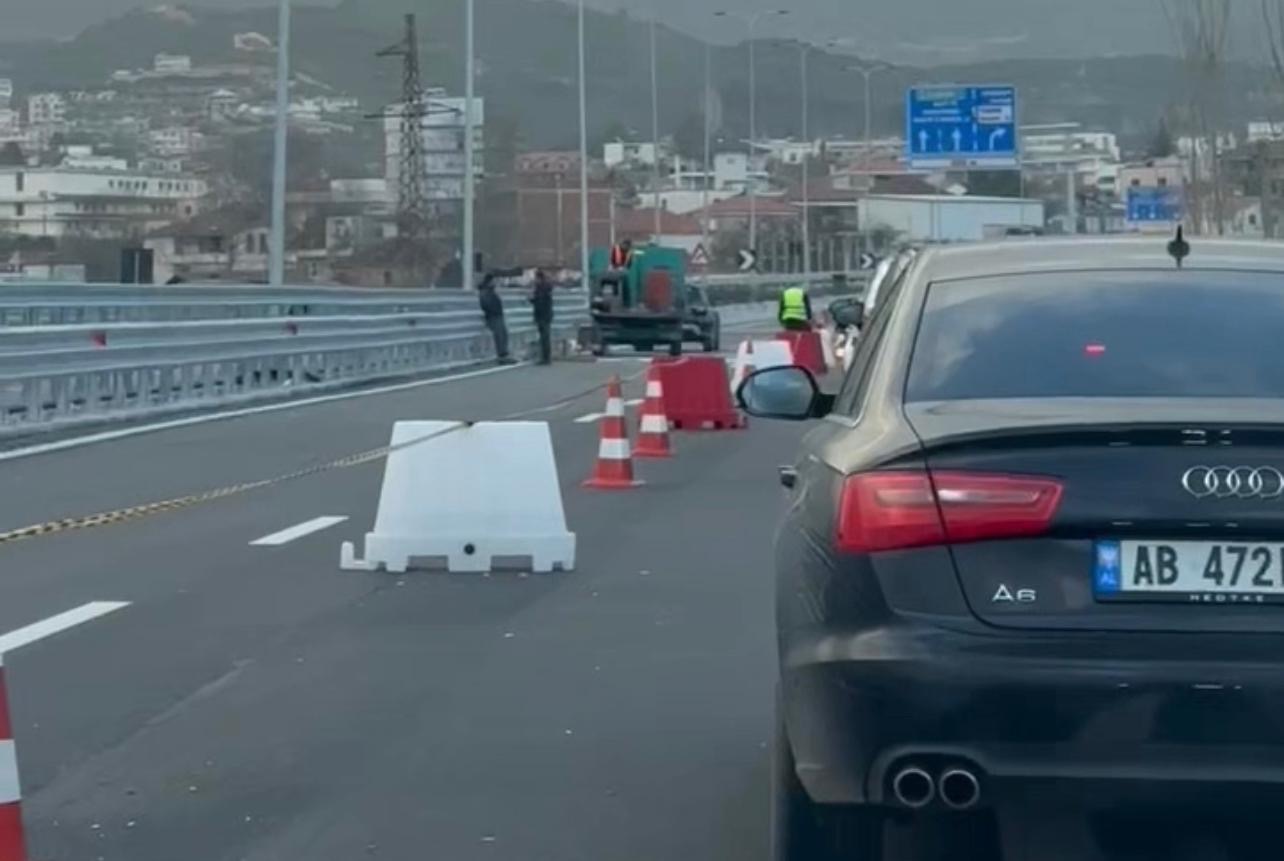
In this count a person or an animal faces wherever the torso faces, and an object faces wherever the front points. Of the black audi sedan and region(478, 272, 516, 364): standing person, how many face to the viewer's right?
1

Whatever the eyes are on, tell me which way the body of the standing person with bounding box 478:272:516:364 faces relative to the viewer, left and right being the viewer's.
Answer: facing to the right of the viewer

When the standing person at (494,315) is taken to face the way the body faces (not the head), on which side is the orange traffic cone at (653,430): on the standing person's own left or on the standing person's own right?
on the standing person's own right

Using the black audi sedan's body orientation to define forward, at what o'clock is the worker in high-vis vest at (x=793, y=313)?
The worker in high-vis vest is roughly at 12 o'clock from the black audi sedan.

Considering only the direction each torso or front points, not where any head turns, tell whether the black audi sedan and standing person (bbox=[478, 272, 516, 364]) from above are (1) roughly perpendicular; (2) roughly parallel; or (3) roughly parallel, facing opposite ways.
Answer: roughly perpendicular

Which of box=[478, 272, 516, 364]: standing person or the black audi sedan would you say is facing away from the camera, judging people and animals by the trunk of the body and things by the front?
the black audi sedan

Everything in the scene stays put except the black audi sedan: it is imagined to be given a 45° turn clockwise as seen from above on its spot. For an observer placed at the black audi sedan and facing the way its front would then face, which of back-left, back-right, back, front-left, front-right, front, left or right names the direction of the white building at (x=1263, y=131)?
front-left

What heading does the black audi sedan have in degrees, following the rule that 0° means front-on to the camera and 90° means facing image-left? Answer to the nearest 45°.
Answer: approximately 180°

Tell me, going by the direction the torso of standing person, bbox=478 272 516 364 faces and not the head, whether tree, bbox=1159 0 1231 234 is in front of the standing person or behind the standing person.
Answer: in front

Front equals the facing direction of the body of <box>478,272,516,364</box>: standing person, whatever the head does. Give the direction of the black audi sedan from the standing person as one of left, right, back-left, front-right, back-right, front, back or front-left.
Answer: right
